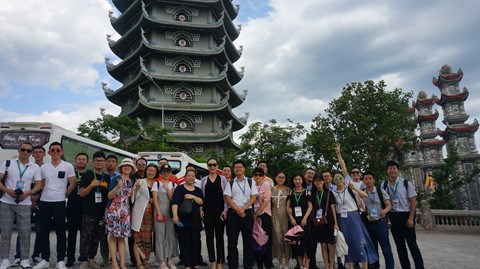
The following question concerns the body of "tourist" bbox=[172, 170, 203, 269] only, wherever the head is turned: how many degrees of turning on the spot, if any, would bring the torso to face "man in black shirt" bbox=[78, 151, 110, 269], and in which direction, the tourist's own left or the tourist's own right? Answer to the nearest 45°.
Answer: approximately 90° to the tourist's own right

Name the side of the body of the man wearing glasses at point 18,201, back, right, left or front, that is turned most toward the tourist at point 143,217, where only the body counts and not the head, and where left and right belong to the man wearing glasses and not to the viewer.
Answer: left

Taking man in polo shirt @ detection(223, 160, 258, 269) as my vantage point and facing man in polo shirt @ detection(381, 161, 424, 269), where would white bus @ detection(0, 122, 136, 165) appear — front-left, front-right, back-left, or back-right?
back-left

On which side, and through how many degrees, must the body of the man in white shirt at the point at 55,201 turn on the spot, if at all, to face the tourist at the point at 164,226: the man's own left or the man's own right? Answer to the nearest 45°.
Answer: approximately 90° to the man's own left

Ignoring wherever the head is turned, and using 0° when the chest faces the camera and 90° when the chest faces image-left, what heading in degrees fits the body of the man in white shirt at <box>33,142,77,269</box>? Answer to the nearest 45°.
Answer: approximately 0°

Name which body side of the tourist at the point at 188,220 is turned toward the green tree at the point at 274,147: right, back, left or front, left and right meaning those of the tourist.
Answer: back

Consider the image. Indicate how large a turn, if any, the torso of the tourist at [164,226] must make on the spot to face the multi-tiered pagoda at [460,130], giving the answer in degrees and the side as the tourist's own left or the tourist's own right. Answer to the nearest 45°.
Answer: approximately 135° to the tourist's own left

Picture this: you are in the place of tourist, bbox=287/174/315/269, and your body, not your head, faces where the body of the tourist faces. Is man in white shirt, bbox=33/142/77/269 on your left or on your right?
on your right
